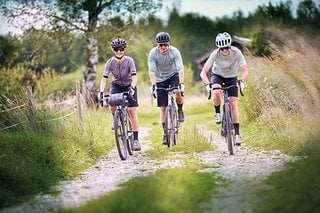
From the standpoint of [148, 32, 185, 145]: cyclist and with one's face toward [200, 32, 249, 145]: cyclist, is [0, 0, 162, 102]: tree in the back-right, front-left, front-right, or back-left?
back-left

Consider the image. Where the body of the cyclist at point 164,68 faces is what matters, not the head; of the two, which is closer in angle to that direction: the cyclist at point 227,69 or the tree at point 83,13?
the cyclist

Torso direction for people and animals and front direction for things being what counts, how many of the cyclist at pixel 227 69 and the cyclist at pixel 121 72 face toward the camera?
2

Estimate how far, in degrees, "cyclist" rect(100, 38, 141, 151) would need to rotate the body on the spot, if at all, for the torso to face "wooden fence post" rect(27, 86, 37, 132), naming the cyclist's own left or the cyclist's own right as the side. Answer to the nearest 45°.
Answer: approximately 90° to the cyclist's own right

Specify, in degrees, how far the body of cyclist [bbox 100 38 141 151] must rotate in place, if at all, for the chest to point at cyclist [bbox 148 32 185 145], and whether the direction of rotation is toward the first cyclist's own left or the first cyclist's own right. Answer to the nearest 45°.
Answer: approximately 90° to the first cyclist's own left

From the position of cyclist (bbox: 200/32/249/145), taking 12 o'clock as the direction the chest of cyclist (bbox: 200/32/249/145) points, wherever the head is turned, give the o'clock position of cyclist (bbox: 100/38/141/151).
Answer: cyclist (bbox: 100/38/141/151) is roughly at 3 o'clock from cyclist (bbox: 200/32/249/145).

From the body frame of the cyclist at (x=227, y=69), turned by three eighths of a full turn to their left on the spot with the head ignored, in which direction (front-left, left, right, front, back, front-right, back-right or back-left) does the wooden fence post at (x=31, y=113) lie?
back-left

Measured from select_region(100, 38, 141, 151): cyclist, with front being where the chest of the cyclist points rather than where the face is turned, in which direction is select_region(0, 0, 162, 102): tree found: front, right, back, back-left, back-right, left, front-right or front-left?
back

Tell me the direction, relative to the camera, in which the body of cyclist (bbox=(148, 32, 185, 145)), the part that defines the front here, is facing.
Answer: toward the camera

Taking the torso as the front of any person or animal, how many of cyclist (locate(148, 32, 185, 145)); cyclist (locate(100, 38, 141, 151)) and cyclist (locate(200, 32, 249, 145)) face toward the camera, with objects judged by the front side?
3

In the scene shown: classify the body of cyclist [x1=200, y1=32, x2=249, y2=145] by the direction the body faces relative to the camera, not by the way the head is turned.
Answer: toward the camera

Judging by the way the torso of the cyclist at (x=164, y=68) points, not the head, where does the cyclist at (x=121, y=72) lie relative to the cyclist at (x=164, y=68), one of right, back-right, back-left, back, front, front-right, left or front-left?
right

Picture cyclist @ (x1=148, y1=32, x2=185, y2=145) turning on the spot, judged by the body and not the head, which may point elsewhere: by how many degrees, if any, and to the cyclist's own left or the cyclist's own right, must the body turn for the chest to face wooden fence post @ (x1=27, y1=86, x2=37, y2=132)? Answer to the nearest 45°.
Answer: approximately 90° to the cyclist's own right
